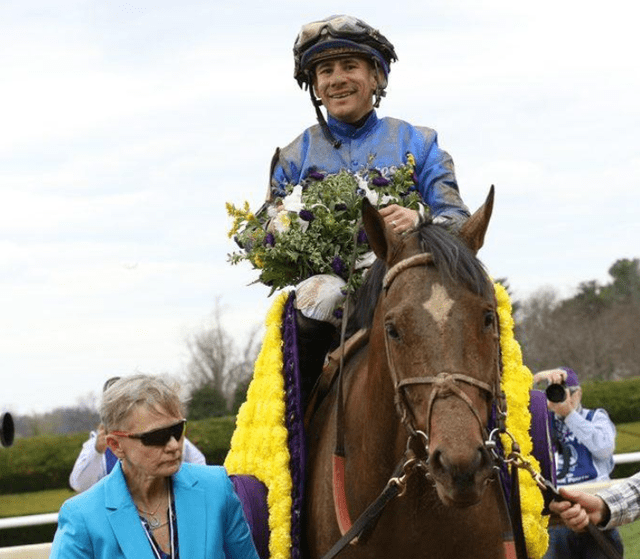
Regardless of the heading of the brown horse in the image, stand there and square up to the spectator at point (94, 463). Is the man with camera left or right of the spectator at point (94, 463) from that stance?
right

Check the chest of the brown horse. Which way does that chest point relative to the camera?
toward the camera

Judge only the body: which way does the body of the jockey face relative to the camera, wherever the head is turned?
toward the camera

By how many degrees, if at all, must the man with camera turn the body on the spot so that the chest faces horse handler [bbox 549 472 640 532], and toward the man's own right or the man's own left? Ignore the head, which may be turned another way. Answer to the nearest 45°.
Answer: approximately 45° to the man's own left

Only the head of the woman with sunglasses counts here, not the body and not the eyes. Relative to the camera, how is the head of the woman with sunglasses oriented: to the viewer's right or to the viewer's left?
to the viewer's right

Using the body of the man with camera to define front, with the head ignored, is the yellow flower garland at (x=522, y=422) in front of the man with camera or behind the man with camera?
in front

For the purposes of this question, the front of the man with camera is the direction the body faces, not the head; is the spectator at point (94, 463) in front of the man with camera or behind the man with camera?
in front
